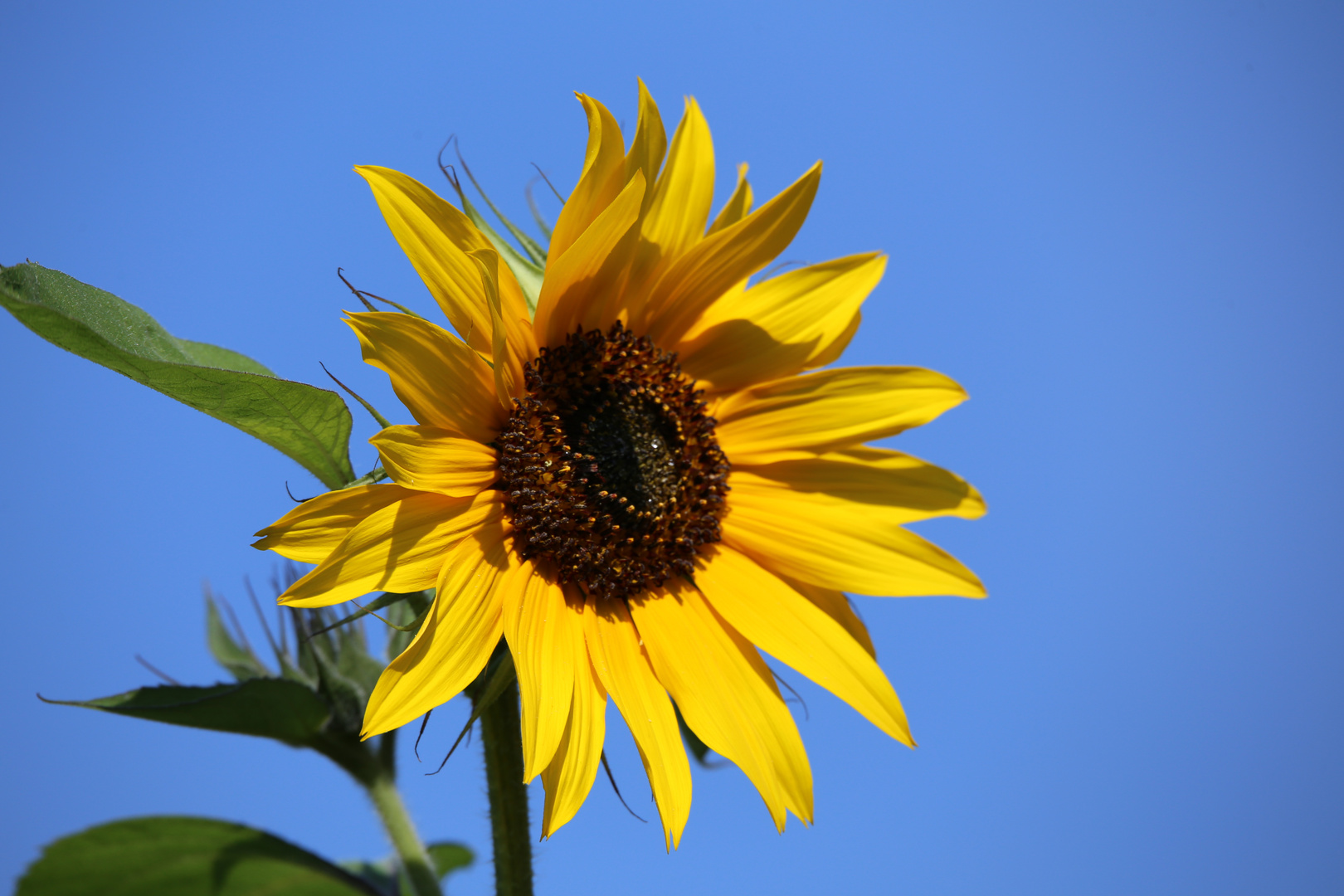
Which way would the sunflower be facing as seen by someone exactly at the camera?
facing the viewer
